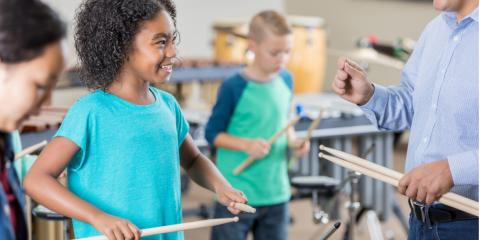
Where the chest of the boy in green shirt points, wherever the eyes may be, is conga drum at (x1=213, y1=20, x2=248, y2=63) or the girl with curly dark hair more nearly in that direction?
the girl with curly dark hair

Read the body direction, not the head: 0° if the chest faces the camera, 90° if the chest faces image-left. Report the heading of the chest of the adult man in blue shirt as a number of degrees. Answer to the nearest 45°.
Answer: approximately 45°

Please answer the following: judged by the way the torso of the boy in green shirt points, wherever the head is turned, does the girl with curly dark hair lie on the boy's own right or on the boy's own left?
on the boy's own right

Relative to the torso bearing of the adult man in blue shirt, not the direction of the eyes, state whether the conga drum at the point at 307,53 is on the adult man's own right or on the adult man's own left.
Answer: on the adult man's own right

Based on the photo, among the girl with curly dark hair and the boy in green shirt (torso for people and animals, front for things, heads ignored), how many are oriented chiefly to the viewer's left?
0

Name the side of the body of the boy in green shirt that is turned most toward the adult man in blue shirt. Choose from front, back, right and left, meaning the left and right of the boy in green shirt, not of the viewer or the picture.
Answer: front

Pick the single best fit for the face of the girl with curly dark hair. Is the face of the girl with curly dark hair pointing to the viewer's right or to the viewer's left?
to the viewer's right

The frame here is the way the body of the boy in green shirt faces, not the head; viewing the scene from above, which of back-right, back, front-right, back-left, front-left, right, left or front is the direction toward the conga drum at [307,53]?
back-left

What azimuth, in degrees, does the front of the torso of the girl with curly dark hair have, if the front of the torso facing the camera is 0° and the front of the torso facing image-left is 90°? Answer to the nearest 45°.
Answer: approximately 315°

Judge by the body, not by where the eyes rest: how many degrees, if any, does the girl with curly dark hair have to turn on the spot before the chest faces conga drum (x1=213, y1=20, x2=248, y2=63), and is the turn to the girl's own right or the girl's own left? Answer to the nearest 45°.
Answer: approximately 135° to the girl's own left

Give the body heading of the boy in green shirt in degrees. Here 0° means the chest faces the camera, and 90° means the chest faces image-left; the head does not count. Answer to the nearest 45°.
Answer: approximately 315°

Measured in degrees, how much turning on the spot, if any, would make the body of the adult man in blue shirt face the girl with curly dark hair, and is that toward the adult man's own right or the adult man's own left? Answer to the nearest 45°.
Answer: approximately 45° to the adult man's own right

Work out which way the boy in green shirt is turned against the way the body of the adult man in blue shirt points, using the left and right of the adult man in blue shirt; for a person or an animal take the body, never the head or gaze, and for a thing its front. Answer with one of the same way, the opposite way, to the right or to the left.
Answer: to the left

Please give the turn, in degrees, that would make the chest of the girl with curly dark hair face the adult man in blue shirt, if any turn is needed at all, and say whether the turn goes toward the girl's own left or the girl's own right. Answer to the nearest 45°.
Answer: approximately 45° to the girl's own left

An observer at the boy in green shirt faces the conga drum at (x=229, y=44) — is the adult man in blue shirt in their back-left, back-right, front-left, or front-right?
back-right
